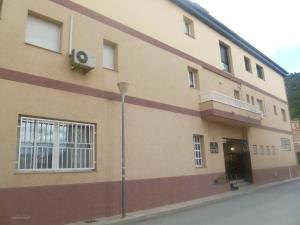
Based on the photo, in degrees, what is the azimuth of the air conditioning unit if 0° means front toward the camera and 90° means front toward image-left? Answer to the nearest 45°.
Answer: approximately 315°

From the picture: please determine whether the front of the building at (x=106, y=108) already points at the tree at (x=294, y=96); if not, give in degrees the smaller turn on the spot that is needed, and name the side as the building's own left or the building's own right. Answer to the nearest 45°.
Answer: approximately 90° to the building's own left

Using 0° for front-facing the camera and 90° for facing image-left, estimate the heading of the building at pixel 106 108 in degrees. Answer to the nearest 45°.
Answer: approximately 315°

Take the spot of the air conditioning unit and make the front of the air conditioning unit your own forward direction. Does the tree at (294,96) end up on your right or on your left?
on your left
